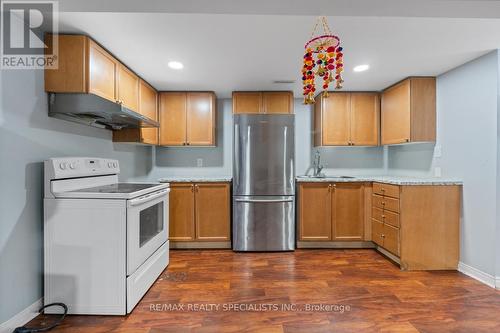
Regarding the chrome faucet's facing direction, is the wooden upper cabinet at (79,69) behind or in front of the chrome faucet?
in front

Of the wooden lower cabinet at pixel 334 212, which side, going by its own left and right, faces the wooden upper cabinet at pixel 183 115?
right

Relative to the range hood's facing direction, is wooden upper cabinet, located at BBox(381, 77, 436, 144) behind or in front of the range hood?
in front

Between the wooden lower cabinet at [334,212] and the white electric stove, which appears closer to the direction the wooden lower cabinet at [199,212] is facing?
the white electric stove

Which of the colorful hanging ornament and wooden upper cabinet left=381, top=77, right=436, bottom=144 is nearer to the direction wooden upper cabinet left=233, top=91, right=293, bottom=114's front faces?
the colorful hanging ornament

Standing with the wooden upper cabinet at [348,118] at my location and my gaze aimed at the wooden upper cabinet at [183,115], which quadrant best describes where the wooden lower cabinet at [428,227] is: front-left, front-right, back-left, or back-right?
back-left

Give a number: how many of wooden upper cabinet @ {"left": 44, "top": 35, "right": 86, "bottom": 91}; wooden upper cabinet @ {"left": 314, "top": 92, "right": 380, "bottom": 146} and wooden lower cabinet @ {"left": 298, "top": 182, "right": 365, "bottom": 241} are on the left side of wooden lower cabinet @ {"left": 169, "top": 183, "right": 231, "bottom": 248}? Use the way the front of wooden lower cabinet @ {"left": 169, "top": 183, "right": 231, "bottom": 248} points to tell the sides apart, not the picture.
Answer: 2

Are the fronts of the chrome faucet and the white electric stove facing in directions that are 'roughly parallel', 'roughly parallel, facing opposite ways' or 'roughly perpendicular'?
roughly perpendicular

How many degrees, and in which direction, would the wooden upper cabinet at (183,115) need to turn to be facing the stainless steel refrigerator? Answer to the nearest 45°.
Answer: approximately 45° to its left

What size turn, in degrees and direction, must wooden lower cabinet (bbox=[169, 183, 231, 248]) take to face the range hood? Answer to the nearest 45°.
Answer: approximately 45° to its right
